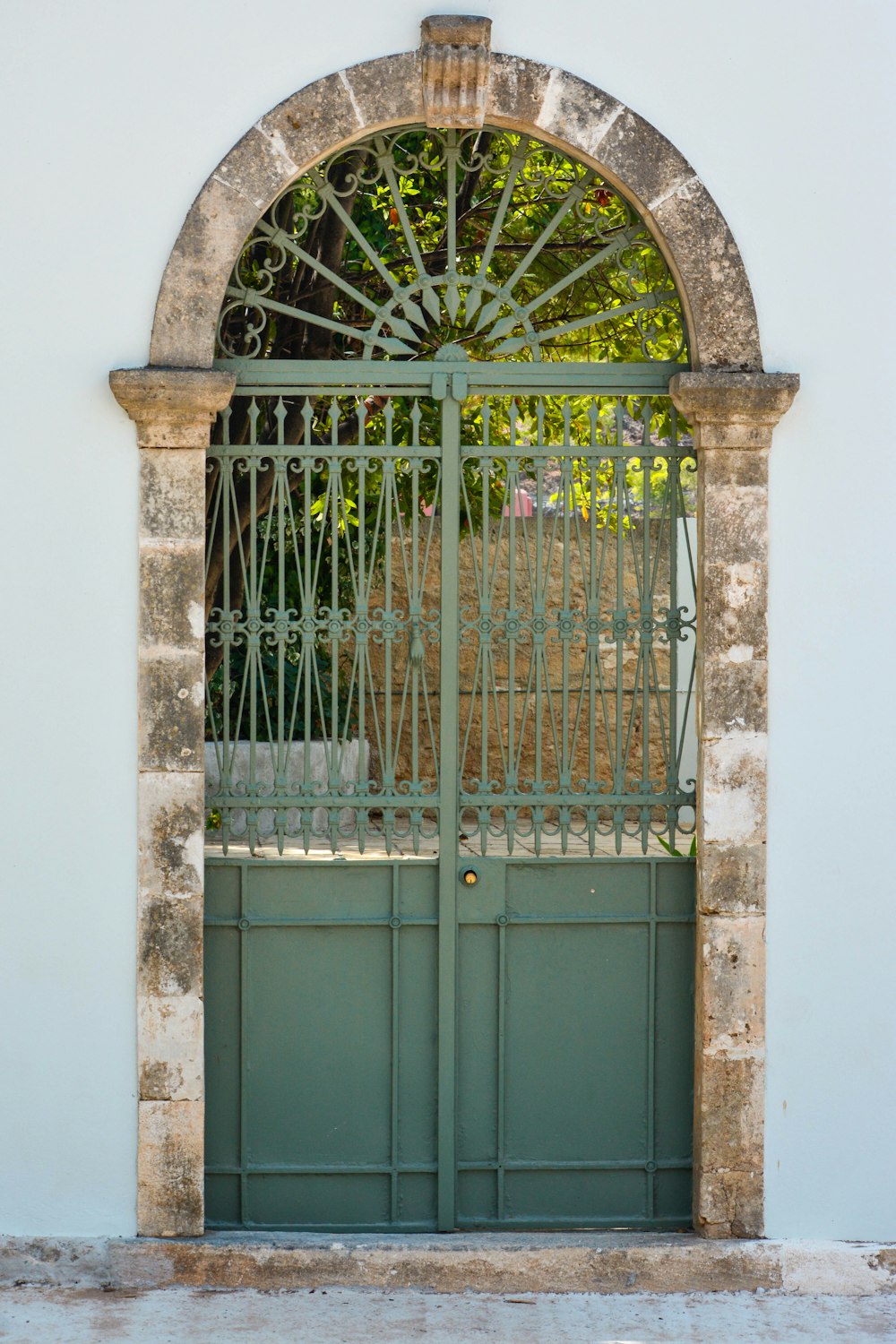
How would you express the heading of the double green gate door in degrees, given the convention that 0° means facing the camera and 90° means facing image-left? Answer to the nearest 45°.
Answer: approximately 0°
